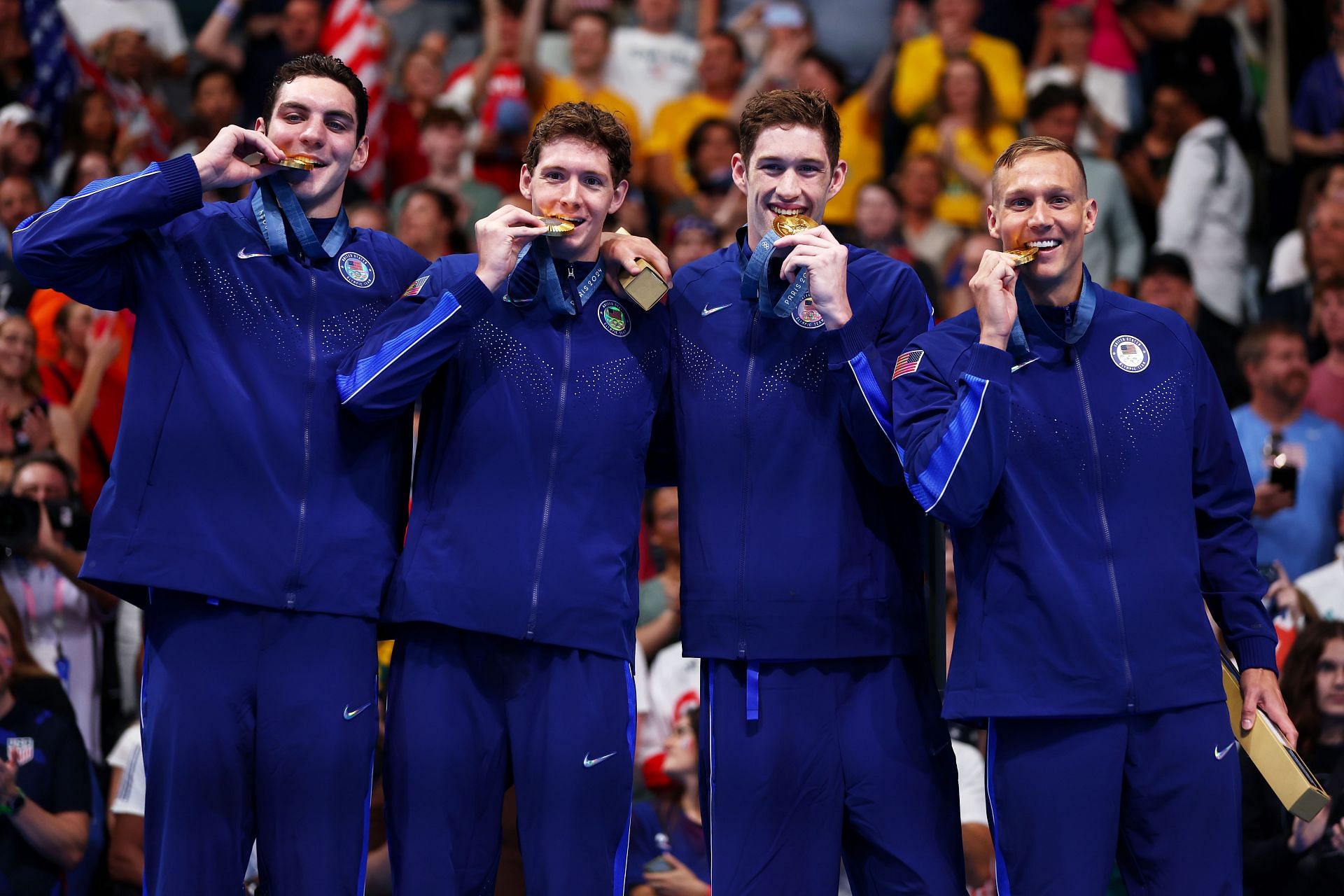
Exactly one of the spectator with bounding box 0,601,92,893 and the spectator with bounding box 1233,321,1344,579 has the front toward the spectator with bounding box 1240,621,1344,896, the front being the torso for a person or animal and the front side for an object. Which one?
the spectator with bounding box 1233,321,1344,579

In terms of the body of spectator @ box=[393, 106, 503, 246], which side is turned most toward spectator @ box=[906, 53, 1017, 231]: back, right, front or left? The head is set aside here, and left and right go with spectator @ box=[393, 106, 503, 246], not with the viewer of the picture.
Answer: left

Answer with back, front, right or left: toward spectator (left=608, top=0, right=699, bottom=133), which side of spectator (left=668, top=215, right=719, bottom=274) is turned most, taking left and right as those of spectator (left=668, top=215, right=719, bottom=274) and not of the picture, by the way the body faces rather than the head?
back

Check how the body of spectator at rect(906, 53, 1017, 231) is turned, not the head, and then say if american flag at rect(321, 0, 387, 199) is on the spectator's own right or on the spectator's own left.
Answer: on the spectator's own right

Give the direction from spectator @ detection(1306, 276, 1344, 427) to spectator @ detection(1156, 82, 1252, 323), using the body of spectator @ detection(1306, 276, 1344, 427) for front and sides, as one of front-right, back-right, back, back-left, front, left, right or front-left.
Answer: back

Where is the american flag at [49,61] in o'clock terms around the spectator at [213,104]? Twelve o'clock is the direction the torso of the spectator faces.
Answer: The american flag is roughly at 4 o'clock from the spectator.

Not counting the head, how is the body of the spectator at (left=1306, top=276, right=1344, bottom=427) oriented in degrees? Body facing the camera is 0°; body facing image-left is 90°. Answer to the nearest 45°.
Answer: approximately 0°

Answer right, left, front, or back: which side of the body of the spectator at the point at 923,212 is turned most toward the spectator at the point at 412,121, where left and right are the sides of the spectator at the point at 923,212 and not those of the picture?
right

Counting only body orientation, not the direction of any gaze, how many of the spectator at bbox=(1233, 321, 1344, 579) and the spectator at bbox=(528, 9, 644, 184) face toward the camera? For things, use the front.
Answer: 2

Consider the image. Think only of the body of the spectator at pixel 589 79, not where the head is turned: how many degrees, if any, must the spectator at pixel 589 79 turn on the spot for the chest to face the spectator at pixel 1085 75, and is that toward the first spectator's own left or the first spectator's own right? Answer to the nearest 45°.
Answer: approximately 90° to the first spectator's own left

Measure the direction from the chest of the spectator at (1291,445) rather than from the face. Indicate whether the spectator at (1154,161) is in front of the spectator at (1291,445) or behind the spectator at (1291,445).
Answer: behind

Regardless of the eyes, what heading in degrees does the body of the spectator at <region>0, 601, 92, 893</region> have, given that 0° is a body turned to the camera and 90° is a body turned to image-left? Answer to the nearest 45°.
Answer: approximately 45°
